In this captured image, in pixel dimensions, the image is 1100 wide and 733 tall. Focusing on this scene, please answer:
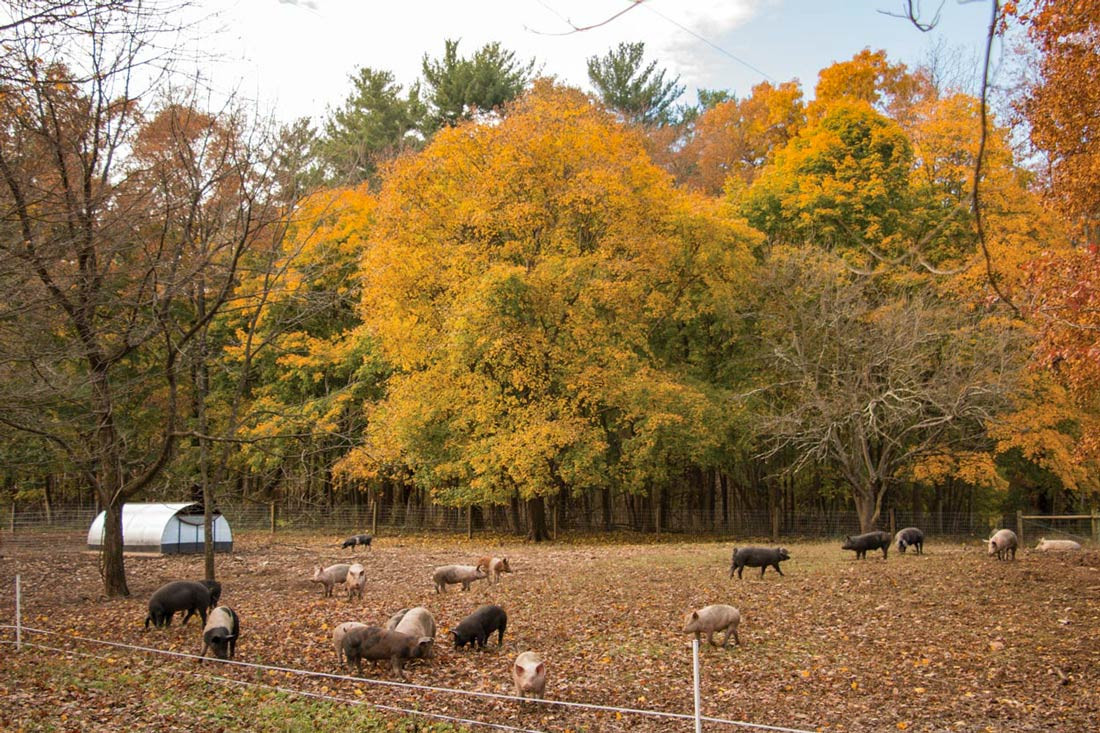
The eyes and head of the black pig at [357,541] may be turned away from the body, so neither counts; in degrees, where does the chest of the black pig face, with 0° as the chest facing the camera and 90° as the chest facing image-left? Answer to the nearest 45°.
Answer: approximately 90°

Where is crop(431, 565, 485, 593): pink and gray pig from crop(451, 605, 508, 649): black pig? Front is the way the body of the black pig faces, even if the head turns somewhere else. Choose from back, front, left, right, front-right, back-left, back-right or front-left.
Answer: back-right

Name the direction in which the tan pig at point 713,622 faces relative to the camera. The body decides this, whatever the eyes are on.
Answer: to the viewer's left

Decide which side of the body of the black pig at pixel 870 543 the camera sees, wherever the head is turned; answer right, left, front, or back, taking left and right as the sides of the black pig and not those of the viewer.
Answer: left

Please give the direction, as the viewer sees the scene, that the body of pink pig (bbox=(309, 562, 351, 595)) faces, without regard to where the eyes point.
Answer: to the viewer's left

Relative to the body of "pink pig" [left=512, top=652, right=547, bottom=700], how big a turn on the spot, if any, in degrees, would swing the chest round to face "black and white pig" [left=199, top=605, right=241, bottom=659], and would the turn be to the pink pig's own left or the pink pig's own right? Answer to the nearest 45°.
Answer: approximately 135° to the pink pig's own right

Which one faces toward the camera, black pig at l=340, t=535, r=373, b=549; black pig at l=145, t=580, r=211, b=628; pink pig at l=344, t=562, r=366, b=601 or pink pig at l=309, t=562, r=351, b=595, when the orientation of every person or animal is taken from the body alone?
pink pig at l=344, t=562, r=366, b=601

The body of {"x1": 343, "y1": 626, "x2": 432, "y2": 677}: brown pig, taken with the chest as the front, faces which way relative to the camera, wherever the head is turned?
to the viewer's right

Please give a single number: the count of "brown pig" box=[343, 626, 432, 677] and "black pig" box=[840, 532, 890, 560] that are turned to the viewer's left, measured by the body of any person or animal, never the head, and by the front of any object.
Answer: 1

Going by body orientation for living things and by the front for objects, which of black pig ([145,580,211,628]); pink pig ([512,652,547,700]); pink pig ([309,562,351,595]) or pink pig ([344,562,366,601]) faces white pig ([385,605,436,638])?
pink pig ([344,562,366,601])

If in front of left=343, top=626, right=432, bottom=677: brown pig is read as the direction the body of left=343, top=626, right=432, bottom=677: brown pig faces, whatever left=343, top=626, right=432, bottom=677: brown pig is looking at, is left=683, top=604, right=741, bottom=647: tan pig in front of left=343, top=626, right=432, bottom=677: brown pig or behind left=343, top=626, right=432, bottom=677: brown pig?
in front

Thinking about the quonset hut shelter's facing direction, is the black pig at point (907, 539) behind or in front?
in front

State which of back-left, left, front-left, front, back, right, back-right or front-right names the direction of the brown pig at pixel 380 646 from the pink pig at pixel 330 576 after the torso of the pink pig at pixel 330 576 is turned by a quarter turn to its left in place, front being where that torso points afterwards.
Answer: front

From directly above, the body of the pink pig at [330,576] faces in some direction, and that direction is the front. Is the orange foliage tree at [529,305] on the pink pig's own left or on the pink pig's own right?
on the pink pig's own right
